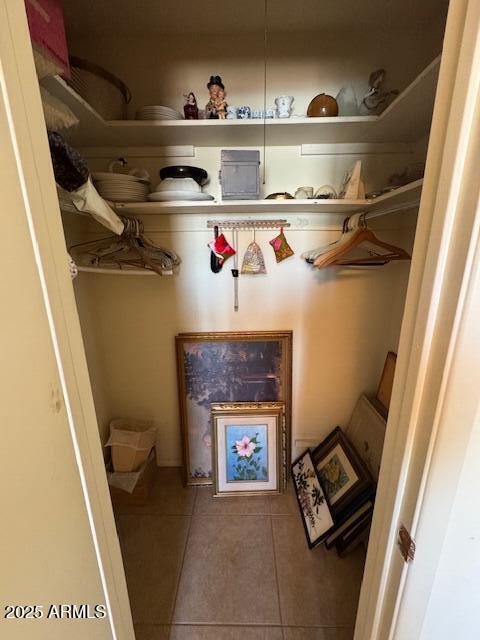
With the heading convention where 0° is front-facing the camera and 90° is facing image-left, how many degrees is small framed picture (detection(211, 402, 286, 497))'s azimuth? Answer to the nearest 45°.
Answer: approximately 0°

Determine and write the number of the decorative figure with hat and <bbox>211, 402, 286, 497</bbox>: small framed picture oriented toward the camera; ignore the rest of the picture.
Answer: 2

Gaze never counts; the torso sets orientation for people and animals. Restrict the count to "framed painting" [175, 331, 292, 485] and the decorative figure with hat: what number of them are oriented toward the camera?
2
